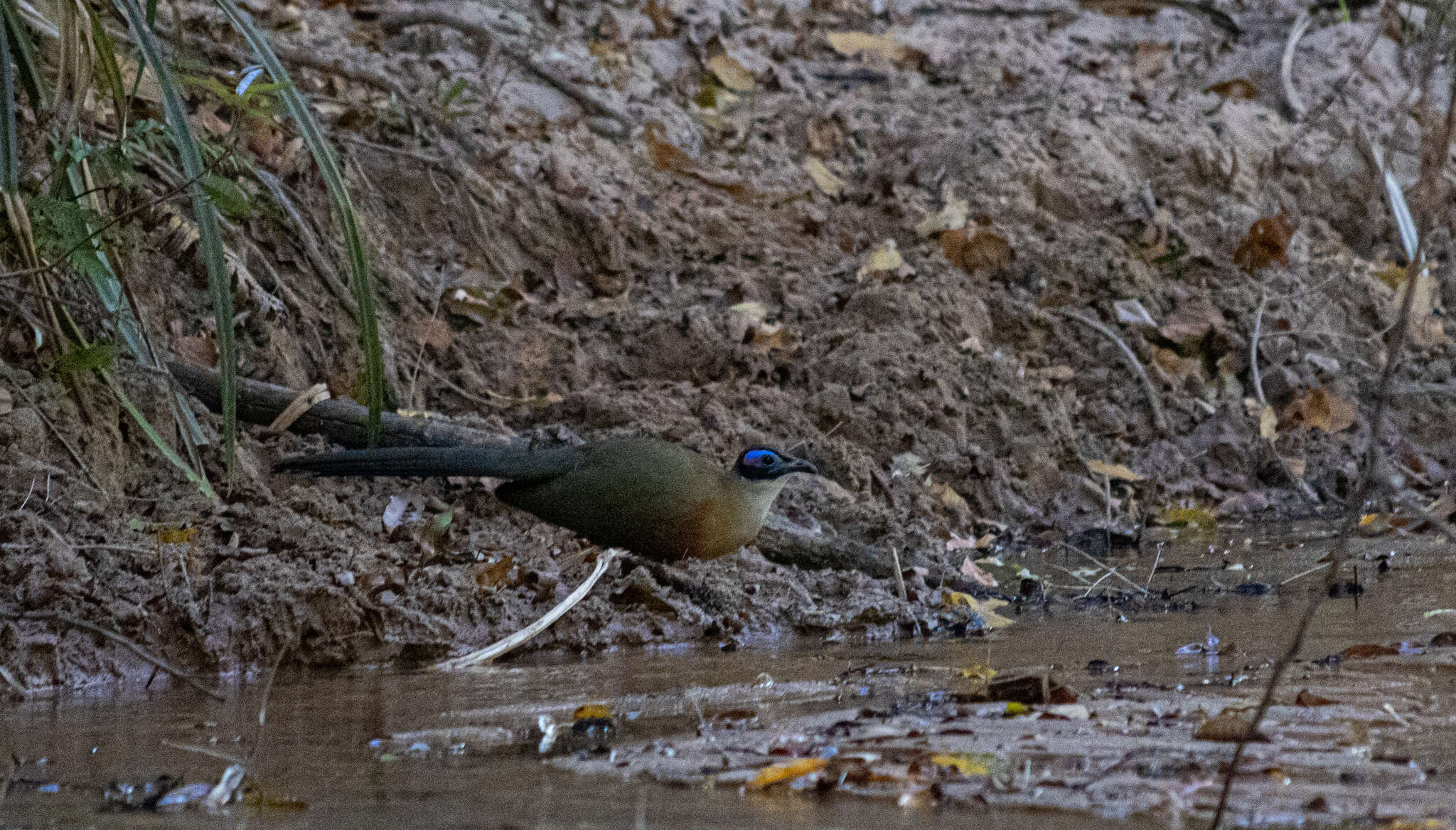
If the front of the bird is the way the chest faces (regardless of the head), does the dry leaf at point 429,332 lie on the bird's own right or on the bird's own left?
on the bird's own left

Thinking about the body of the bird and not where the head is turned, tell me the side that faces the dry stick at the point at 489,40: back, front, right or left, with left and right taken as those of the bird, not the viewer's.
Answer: left

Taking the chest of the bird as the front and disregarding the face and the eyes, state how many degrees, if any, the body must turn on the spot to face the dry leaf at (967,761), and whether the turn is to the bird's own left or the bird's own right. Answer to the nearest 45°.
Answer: approximately 90° to the bird's own right

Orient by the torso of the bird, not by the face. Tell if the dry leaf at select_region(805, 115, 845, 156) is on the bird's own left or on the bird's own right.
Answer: on the bird's own left

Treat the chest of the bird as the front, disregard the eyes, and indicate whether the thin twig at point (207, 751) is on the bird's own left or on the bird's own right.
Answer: on the bird's own right

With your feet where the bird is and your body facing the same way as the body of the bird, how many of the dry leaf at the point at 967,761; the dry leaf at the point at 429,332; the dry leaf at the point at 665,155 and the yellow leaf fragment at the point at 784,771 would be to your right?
2

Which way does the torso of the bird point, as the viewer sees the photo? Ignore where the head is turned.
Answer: to the viewer's right

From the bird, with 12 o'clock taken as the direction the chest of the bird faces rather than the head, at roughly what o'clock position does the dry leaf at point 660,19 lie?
The dry leaf is roughly at 9 o'clock from the bird.

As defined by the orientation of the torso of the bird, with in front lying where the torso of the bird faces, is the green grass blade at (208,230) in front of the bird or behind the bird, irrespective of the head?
behind
